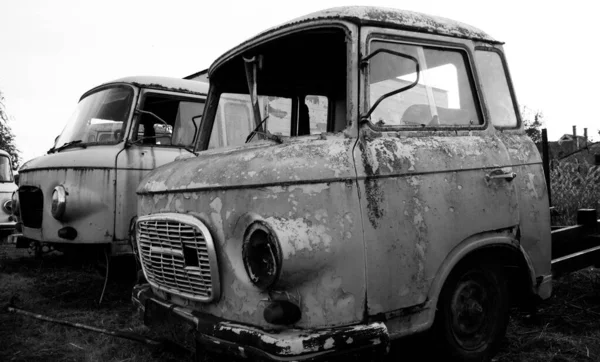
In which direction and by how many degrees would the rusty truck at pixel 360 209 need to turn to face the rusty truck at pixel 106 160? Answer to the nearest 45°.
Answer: approximately 90° to its right

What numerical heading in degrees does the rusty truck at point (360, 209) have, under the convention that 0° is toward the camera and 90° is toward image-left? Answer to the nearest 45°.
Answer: approximately 45°
